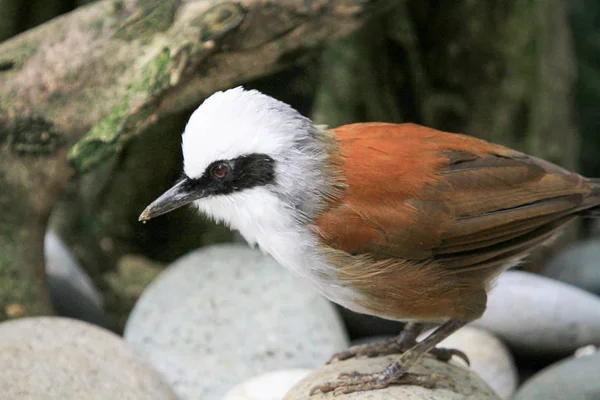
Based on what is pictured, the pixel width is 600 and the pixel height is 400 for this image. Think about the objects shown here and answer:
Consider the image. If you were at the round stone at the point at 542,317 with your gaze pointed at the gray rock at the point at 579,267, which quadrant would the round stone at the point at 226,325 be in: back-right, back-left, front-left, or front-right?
back-left

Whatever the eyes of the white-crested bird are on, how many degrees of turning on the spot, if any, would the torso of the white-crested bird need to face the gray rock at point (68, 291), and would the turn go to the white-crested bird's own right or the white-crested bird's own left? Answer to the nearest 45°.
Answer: approximately 45° to the white-crested bird's own right

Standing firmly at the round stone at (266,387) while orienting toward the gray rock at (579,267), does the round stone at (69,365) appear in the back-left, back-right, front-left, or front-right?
back-left

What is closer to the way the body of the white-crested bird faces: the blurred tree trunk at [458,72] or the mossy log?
the mossy log

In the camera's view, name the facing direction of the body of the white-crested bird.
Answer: to the viewer's left

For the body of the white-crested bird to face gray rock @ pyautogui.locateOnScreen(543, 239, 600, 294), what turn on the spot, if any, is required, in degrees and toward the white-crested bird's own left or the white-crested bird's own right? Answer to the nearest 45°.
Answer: approximately 135° to the white-crested bird's own right

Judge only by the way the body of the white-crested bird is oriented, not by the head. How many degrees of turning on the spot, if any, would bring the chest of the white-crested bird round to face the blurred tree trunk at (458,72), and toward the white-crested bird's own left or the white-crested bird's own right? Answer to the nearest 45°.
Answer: approximately 90° to the white-crested bird's own right
